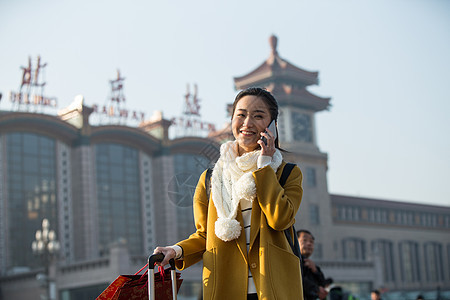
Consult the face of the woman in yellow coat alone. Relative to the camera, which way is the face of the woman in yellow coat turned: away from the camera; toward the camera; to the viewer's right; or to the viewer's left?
toward the camera

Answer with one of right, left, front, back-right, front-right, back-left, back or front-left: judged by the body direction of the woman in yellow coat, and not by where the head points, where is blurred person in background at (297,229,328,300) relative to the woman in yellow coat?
back

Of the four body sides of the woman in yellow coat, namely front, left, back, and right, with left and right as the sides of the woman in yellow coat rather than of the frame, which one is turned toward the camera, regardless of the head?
front
